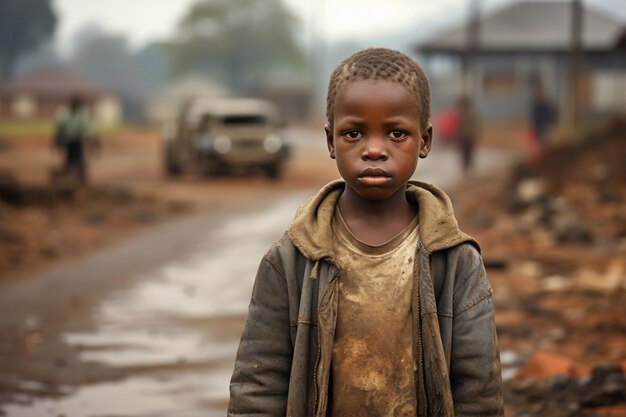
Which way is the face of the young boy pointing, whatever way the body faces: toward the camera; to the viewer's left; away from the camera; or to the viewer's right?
toward the camera

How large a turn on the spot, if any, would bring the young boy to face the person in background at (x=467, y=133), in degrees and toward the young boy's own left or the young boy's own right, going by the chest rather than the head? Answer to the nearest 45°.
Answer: approximately 180°

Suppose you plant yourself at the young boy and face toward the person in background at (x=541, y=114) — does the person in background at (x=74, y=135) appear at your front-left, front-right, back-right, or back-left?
front-left

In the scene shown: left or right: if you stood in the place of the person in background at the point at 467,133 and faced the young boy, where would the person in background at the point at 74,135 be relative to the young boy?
right

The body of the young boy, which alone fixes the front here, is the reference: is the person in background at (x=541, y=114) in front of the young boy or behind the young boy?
behind

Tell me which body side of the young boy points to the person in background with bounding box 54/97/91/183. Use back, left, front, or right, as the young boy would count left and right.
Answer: back

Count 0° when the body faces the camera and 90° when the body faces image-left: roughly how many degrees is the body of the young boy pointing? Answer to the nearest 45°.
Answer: approximately 0°
